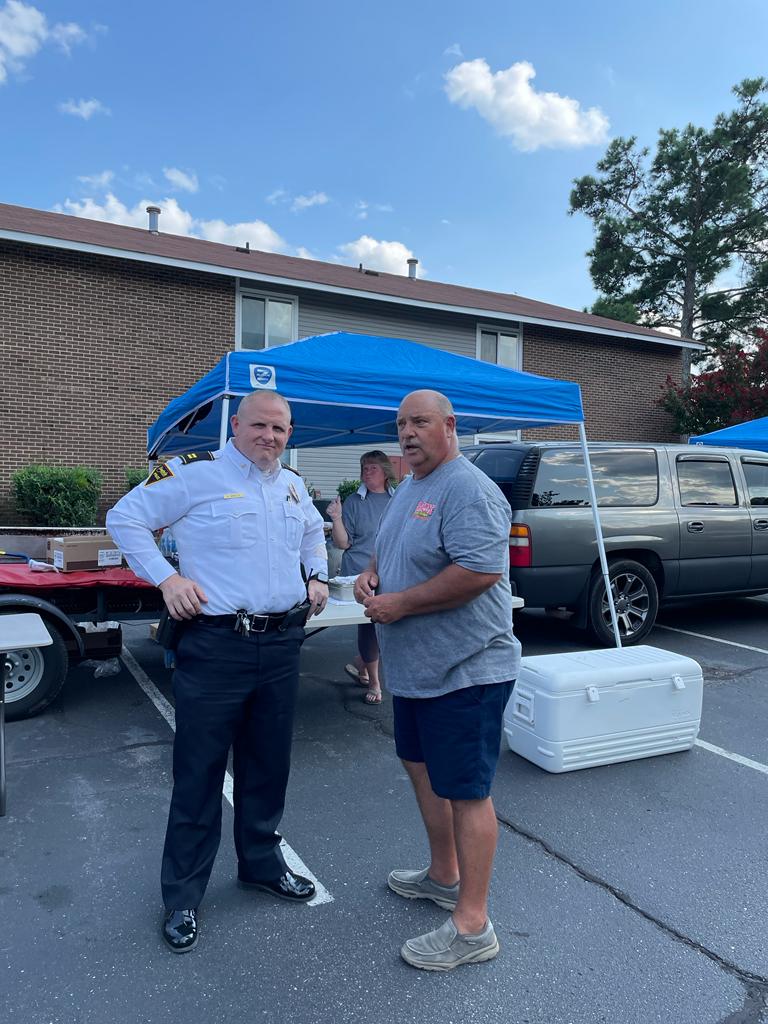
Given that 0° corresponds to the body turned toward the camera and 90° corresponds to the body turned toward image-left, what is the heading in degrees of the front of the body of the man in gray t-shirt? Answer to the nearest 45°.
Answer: approximately 45°

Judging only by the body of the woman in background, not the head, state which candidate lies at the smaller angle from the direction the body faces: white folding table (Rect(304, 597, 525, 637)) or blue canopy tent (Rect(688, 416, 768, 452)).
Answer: the white folding table

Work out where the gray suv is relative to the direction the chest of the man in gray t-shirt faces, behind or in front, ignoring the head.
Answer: behind

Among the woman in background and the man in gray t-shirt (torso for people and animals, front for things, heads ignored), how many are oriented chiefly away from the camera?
0

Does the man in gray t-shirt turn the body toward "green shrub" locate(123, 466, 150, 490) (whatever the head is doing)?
no

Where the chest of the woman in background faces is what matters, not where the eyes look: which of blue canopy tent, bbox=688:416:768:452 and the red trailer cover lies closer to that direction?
the red trailer cover

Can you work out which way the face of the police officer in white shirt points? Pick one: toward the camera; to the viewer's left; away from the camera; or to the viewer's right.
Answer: toward the camera

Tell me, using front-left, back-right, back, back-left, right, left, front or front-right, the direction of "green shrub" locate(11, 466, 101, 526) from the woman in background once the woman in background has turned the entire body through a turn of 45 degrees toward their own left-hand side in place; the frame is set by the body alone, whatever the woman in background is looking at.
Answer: back-right

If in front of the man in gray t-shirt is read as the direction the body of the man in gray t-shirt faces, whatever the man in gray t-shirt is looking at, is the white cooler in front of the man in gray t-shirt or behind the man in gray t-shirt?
behind

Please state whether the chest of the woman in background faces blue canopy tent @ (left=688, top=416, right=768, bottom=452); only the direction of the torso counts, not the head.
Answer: no

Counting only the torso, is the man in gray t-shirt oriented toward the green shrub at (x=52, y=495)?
no

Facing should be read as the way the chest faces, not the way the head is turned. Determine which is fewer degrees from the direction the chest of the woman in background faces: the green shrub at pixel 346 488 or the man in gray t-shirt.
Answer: the man in gray t-shirt

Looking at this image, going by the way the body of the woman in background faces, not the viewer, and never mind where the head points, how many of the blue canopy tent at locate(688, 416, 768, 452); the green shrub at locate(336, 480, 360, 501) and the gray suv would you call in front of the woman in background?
0

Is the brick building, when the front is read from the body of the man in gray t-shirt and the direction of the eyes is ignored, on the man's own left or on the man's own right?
on the man's own right

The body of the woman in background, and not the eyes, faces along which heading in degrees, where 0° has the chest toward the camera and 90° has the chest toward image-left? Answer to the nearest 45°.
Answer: approximately 45°

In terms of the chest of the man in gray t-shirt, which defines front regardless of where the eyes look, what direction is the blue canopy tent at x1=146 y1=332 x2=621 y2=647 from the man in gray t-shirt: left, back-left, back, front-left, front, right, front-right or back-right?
back-right

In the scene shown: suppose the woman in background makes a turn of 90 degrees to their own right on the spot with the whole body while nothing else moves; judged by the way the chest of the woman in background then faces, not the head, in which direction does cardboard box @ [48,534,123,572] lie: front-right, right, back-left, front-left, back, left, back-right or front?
front-left

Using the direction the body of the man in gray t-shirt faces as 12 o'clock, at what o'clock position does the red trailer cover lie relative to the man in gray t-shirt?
The red trailer cover is roughly at 3 o'clock from the man in gray t-shirt.
